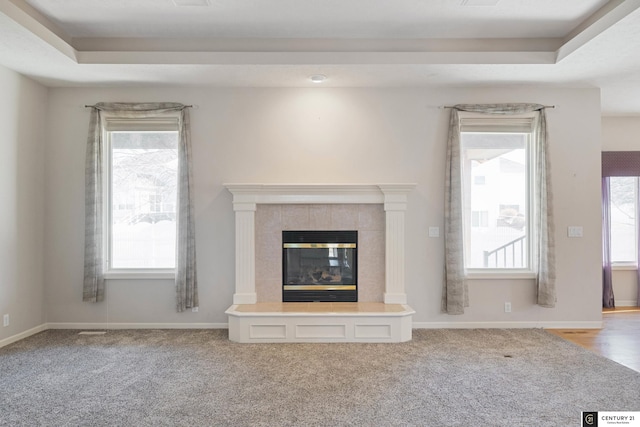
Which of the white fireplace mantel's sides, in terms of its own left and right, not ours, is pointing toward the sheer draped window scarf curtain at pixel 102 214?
right

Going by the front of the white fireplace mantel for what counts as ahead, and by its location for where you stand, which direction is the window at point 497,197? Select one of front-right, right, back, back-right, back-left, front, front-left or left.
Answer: left

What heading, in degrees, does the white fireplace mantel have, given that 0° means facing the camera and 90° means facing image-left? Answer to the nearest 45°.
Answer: approximately 0°

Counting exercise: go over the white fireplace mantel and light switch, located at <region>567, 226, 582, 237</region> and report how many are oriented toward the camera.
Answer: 2

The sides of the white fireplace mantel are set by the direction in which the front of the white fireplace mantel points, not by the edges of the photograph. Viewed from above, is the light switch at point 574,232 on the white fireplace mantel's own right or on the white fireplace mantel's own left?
on the white fireplace mantel's own left

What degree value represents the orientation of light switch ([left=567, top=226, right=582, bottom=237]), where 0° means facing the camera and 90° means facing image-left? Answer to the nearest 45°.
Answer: approximately 0°

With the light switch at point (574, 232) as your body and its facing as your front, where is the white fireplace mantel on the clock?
The white fireplace mantel is roughly at 2 o'clock from the light switch.
